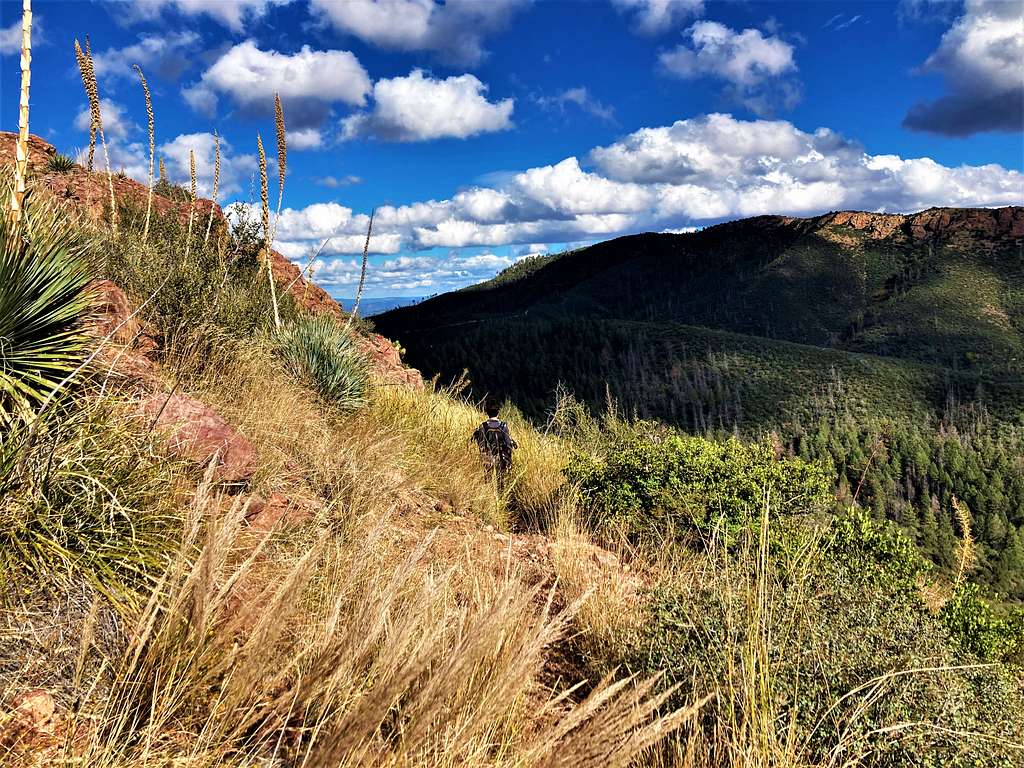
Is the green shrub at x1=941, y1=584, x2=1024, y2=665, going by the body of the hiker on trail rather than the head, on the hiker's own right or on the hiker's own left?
on the hiker's own right

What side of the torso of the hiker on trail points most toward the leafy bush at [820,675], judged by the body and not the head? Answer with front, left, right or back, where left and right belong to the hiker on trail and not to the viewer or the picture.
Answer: back

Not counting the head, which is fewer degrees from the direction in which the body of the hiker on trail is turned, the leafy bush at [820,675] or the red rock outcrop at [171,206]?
the red rock outcrop

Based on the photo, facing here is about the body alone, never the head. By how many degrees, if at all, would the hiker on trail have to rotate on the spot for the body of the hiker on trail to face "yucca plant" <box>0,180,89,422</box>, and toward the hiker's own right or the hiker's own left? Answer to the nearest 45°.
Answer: approximately 135° to the hiker's own left

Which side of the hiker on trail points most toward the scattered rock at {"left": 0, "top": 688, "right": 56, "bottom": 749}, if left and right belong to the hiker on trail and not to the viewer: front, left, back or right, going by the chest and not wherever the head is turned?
back

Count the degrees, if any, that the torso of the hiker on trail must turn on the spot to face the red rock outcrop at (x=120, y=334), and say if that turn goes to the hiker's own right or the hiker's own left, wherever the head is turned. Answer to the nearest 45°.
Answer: approximately 135° to the hiker's own left

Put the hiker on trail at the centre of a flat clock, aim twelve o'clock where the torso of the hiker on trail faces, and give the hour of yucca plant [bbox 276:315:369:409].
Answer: The yucca plant is roughly at 9 o'clock from the hiker on trail.

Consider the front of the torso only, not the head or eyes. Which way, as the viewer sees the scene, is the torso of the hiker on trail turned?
away from the camera
